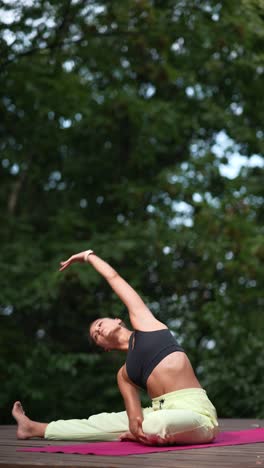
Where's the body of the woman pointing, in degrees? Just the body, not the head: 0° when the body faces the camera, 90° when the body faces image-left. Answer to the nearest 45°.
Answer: approximately 45°
